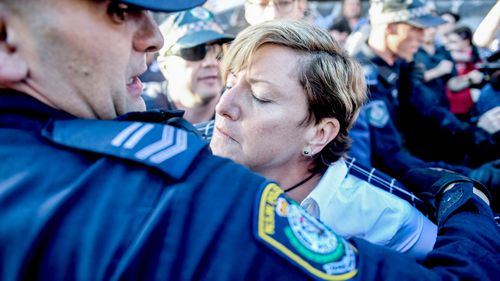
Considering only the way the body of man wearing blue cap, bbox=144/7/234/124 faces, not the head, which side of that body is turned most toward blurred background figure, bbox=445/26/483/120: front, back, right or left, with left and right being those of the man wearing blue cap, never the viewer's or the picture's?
left

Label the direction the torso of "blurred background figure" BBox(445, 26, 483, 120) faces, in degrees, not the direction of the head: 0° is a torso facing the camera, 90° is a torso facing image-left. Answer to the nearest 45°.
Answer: approximately 45°

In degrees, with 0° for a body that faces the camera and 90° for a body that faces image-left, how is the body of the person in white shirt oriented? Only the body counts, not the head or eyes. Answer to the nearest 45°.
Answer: approximately 45°

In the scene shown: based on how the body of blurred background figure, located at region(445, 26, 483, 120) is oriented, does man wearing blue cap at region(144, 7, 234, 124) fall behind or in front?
in front

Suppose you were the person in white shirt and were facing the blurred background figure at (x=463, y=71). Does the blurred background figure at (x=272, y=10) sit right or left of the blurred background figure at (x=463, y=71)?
left

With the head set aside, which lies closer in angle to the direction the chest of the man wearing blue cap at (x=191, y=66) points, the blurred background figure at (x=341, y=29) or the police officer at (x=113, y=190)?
the police officer

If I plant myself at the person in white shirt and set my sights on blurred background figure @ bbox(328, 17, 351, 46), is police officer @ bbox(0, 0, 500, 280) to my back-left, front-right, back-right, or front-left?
back-left

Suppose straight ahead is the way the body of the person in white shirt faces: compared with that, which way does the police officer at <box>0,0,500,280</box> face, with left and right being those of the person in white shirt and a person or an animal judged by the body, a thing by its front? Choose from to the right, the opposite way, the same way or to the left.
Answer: the opposite way
